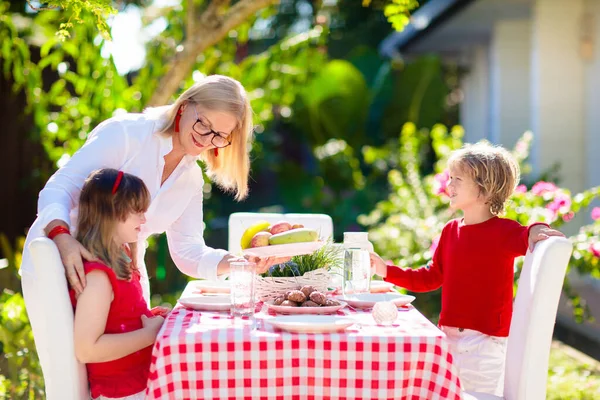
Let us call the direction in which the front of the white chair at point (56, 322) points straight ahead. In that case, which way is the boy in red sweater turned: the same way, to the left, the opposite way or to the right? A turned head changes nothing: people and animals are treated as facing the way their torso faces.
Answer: the opposite way

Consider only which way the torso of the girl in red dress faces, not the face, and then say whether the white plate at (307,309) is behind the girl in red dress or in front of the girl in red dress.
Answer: in front

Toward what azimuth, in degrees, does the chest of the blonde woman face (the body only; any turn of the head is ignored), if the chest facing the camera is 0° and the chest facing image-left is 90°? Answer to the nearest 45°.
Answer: approximately 315°

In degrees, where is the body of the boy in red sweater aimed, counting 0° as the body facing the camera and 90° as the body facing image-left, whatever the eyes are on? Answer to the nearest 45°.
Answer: approximately 45°

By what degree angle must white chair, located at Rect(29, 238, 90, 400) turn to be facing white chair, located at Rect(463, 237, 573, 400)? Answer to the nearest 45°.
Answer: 0° — it already faces it

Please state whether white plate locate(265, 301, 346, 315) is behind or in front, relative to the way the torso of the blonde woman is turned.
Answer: in front

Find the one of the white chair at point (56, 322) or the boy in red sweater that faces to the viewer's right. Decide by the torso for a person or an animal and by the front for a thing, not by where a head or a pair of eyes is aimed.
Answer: the white chair

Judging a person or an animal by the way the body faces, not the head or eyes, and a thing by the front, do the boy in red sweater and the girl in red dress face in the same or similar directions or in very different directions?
very different directions

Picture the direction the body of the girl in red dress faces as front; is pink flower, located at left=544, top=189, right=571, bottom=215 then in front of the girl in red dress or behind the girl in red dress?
in front

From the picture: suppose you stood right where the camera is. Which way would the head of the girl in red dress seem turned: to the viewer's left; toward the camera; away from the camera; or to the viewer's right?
to the viewer's right

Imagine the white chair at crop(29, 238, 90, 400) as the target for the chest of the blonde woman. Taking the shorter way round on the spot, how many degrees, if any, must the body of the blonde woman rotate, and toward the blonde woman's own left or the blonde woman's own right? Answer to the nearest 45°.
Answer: approximately 90° to the blonde woman's own right

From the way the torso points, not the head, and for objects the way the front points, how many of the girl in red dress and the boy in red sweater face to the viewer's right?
1

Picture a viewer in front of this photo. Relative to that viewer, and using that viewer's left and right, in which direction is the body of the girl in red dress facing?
facing to the right of the viewer

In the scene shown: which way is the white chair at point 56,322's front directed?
to the viewer's right

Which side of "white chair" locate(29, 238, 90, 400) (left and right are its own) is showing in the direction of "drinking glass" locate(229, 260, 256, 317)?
front
